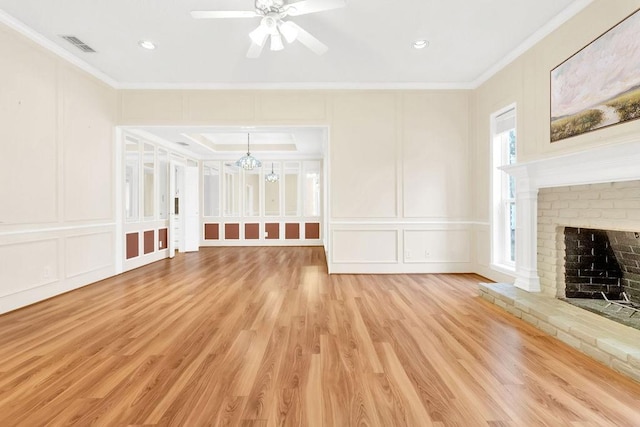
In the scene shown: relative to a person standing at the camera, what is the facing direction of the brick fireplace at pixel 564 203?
facing the viewer and to the left of the viewer

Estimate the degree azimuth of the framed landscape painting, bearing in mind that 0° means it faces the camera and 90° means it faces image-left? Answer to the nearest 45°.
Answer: approximately 45°

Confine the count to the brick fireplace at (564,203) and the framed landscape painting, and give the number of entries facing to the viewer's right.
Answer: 0

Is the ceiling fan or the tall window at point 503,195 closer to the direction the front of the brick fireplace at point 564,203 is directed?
the ceiling fan

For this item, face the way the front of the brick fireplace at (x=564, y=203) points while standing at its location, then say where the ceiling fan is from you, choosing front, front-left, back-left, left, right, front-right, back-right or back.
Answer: front

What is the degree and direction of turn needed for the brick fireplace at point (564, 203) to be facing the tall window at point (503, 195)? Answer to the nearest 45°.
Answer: approximately 90° to its right

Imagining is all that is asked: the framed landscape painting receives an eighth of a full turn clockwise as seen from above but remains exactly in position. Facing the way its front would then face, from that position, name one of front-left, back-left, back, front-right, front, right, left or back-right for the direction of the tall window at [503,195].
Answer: front-right

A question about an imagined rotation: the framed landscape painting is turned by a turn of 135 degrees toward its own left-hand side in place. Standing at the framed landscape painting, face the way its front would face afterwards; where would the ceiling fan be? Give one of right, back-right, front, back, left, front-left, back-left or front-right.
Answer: back-right
